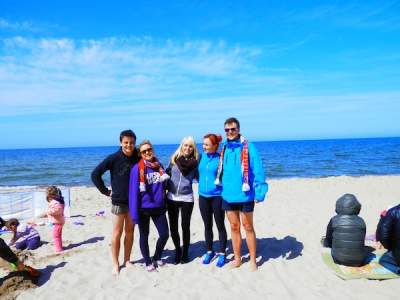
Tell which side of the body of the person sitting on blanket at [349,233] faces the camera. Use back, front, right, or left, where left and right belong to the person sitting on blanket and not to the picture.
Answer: back

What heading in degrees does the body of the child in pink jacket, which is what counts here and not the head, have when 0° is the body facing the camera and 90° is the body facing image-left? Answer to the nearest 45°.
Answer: approximately 90°

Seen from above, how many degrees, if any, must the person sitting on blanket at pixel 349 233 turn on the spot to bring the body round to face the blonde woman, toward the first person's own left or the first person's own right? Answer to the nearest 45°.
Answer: approximately 90° to the first person's own left

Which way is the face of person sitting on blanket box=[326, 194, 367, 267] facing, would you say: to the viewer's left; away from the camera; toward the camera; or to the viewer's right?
away from the camera

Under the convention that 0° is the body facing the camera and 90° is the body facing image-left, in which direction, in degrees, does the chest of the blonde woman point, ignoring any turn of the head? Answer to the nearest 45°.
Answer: approximately 0°

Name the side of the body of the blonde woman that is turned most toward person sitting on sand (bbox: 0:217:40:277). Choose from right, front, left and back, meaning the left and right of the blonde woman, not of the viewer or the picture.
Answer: right

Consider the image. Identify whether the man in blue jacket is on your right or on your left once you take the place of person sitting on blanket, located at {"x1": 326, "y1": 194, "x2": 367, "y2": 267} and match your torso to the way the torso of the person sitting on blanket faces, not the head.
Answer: on your left

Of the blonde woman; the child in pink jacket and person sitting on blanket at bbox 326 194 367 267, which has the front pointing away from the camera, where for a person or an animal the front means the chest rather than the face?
the person sitting on blanket

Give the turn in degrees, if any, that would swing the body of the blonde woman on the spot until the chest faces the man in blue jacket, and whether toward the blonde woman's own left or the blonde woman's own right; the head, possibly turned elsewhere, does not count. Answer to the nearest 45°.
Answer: approximately 90° to the blonde woman's own left
